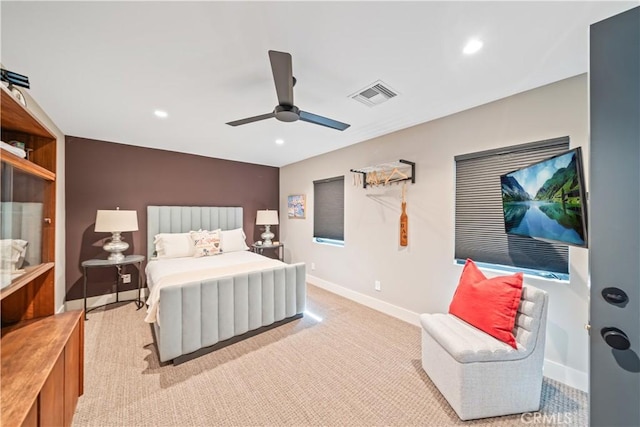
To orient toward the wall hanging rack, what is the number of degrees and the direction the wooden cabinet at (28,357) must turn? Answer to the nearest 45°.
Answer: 0° — it already faces it

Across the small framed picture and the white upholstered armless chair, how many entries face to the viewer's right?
0

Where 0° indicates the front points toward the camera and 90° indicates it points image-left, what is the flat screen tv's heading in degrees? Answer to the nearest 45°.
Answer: approximately 45°

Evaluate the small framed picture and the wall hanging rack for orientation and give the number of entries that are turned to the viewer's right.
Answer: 0

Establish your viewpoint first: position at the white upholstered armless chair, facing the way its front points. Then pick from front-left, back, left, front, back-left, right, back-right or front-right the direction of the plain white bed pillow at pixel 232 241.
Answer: front-right

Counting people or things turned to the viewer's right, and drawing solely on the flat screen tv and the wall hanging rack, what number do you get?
0

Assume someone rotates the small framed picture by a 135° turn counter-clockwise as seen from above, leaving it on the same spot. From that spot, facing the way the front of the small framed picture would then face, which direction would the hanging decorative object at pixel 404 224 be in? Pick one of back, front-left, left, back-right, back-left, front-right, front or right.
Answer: front-right

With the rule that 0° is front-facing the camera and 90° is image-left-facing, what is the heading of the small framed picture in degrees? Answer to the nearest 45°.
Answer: approximately 45°

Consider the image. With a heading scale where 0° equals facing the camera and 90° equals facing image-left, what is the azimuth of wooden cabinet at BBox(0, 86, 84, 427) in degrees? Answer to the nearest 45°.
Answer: approximately 270°

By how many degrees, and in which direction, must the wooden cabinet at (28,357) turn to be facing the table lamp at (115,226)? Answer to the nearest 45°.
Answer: approximately 90° to its left
